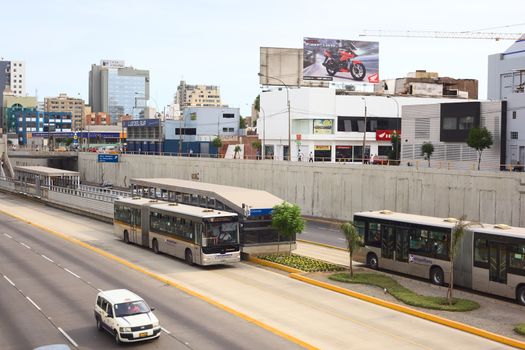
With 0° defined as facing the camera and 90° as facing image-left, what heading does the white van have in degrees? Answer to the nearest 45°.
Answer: approximately 315°

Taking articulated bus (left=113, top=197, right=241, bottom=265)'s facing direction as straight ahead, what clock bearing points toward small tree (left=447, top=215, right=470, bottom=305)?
The small tree is roughly at 12 o'clock from the articulated bus.

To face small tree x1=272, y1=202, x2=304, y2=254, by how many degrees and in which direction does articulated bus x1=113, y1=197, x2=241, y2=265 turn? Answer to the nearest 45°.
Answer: approximately 45° to its left

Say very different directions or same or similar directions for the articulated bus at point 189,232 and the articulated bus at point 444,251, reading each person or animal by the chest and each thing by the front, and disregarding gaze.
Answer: very different directions

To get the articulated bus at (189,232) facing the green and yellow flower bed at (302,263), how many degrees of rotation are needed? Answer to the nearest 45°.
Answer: approximately 45° to its left

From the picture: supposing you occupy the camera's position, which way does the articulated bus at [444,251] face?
facing away from the viewer and to the left of the viewer

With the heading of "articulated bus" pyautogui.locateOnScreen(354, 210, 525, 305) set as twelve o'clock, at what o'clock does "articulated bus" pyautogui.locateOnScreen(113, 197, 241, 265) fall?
"articulated bus" pyautogui.locateOnScreen(113, 197, 241, 265) is roughly at 11 o'clock from "articulated bus" pyautogui.locateOnScreen(354, 210, 525, 305).

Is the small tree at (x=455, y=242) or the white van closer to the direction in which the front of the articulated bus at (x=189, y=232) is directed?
the small tree

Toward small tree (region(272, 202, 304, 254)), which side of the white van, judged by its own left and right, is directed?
left

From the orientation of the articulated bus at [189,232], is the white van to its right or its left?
on its right
